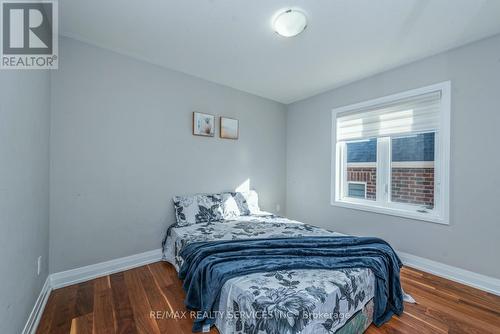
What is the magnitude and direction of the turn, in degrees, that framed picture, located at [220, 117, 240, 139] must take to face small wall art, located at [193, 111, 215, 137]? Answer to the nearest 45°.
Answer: approximately 90° to its right

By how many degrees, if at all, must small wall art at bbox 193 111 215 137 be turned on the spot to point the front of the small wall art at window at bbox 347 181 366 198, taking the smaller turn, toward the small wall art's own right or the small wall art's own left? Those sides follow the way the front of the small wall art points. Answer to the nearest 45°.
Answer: approximately 45° to the small wall art's own left

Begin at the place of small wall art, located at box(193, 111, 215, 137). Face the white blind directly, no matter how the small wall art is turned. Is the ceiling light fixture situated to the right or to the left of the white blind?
right

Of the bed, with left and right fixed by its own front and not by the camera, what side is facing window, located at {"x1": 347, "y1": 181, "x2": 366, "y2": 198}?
left

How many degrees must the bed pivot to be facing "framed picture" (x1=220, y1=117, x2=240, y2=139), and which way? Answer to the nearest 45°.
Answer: approximately 180°

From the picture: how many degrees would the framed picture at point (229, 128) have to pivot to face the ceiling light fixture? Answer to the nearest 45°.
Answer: approximately 45° to its right

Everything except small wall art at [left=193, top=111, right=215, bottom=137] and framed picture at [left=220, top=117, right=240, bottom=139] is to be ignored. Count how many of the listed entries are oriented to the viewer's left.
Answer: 0

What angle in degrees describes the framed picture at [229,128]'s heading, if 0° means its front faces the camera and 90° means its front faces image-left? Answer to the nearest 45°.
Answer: approximately 315°

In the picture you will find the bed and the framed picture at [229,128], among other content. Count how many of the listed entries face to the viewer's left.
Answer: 0

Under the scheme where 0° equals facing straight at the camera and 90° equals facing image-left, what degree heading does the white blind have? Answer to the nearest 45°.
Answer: approximately 45°
